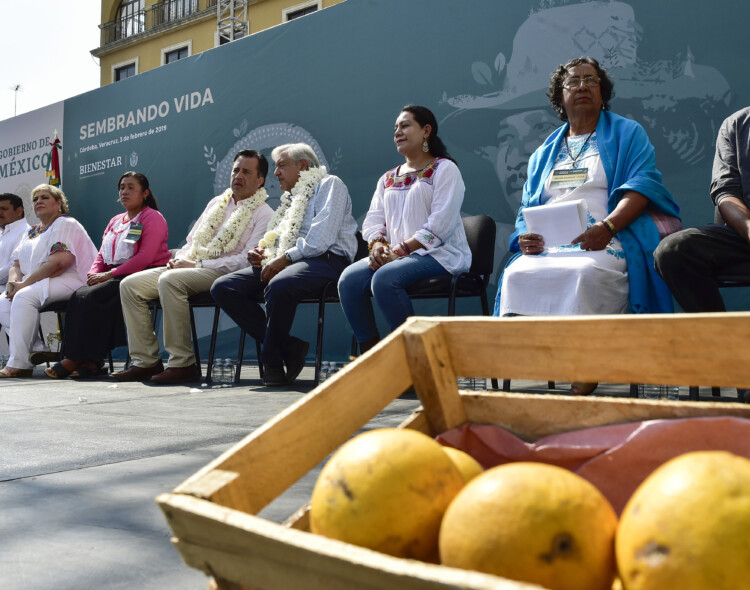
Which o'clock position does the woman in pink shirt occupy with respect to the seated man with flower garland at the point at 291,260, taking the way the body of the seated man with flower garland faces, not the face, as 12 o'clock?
The woman in pink shirt is roughly at 3 o'clock from the seated man with flower garland.

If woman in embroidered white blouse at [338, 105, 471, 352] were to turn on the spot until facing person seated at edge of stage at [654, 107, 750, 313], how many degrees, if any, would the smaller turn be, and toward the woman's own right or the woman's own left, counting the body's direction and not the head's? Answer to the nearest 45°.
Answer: approximately 90° to the woman's own left

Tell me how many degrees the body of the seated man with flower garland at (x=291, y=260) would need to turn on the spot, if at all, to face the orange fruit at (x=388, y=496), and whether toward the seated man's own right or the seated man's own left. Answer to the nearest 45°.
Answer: approximately 45° to the seated man's own left

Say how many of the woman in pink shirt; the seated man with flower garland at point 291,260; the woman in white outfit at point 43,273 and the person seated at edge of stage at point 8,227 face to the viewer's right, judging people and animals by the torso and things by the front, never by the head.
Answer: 0

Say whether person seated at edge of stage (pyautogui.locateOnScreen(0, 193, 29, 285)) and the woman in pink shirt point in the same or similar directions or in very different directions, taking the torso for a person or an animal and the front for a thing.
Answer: same or similar directions

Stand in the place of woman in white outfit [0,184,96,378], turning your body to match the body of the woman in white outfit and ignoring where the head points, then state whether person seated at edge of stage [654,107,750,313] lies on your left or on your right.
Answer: on your left

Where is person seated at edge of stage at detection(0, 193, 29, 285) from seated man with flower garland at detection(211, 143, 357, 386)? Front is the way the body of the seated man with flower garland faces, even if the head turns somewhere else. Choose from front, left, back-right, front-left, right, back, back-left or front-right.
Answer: right

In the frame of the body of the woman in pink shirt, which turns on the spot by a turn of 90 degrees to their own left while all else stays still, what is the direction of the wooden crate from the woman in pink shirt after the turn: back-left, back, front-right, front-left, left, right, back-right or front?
front-right

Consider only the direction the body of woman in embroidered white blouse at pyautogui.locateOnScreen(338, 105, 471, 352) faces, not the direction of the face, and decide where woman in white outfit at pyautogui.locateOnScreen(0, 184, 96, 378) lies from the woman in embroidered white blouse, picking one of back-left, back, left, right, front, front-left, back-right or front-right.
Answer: right

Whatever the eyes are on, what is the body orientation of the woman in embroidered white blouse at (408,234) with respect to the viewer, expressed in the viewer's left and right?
facing the viewer and to the left of the viewer

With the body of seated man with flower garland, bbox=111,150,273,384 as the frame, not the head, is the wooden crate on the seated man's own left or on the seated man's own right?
on the seated man's own left

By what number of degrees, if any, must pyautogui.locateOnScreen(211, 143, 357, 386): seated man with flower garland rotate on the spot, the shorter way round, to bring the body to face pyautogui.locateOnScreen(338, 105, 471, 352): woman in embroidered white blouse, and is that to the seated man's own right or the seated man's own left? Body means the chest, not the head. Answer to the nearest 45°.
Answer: approximately 90° to the seated man's own left

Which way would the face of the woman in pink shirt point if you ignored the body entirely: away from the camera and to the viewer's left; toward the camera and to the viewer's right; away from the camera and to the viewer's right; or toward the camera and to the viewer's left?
toward the camera and to the viewer's left

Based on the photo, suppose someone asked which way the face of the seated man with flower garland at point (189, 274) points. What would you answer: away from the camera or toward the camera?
toward the camera

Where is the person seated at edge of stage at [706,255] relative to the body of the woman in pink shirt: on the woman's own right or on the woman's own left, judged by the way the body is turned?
on the woman's own left
